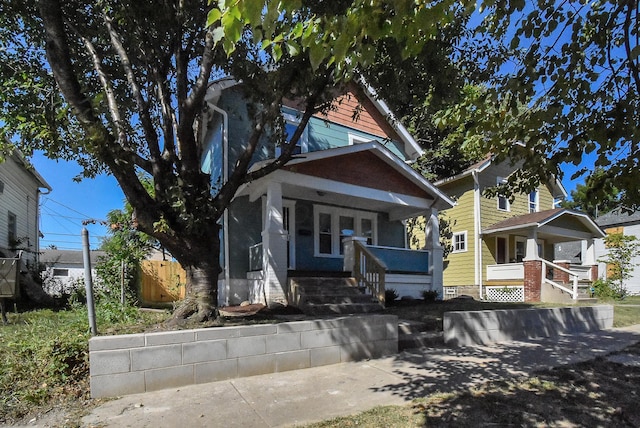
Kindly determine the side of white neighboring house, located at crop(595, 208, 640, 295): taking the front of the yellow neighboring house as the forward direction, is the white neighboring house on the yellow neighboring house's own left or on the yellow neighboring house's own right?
on the yellow neighboring house's own left

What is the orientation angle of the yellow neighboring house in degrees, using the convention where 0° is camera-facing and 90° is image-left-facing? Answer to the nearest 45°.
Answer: approximately 315°

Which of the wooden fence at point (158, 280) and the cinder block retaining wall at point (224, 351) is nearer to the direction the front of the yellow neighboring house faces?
the cinder block retaining wall

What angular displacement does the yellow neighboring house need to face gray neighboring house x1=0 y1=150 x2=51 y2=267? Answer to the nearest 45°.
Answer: approximately 90° to its right

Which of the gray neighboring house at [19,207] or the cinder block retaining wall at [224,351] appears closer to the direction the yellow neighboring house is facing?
the cinder block retaining wall

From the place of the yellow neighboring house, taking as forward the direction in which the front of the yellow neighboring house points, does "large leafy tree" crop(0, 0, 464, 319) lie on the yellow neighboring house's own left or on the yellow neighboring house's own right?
on the yellow neighboring house's own right

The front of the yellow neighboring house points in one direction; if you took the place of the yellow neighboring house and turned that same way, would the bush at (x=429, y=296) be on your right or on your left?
on your right
